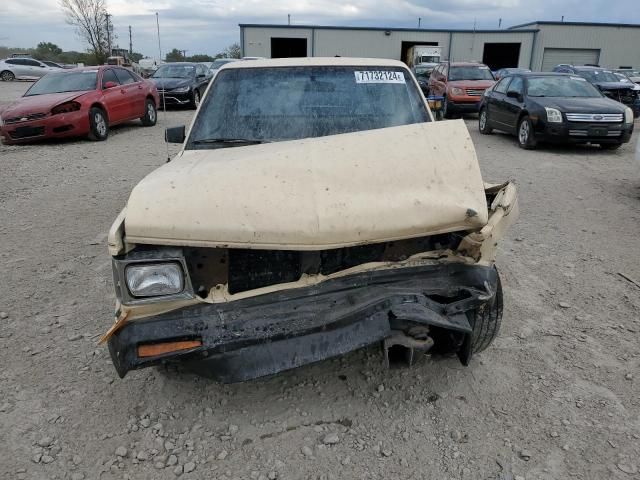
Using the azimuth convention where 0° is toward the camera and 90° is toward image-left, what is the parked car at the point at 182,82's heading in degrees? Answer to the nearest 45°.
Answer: approximately 45°

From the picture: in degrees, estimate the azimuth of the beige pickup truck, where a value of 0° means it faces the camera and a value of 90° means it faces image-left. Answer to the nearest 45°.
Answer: approximately 0°

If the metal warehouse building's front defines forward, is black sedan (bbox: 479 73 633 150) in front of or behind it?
in front

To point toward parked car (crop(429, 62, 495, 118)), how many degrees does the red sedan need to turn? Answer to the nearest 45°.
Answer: approximately 135° to its left

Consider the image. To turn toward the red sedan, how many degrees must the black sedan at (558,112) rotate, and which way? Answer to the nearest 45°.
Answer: approximately 135° to its right

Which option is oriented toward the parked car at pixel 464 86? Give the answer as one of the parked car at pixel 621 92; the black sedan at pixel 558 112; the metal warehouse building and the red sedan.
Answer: the metal warehouse building

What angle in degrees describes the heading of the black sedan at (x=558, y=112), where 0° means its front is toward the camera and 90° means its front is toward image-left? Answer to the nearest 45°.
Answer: approximately 315°

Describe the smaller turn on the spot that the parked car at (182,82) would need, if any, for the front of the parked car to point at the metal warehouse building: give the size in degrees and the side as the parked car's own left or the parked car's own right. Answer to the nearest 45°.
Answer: approximately 180°

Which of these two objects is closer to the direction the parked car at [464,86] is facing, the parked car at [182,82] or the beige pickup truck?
the beige pickup truck

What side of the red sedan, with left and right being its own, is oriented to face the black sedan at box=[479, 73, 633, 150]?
left

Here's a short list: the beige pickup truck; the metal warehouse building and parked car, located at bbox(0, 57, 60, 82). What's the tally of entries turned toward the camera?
2
